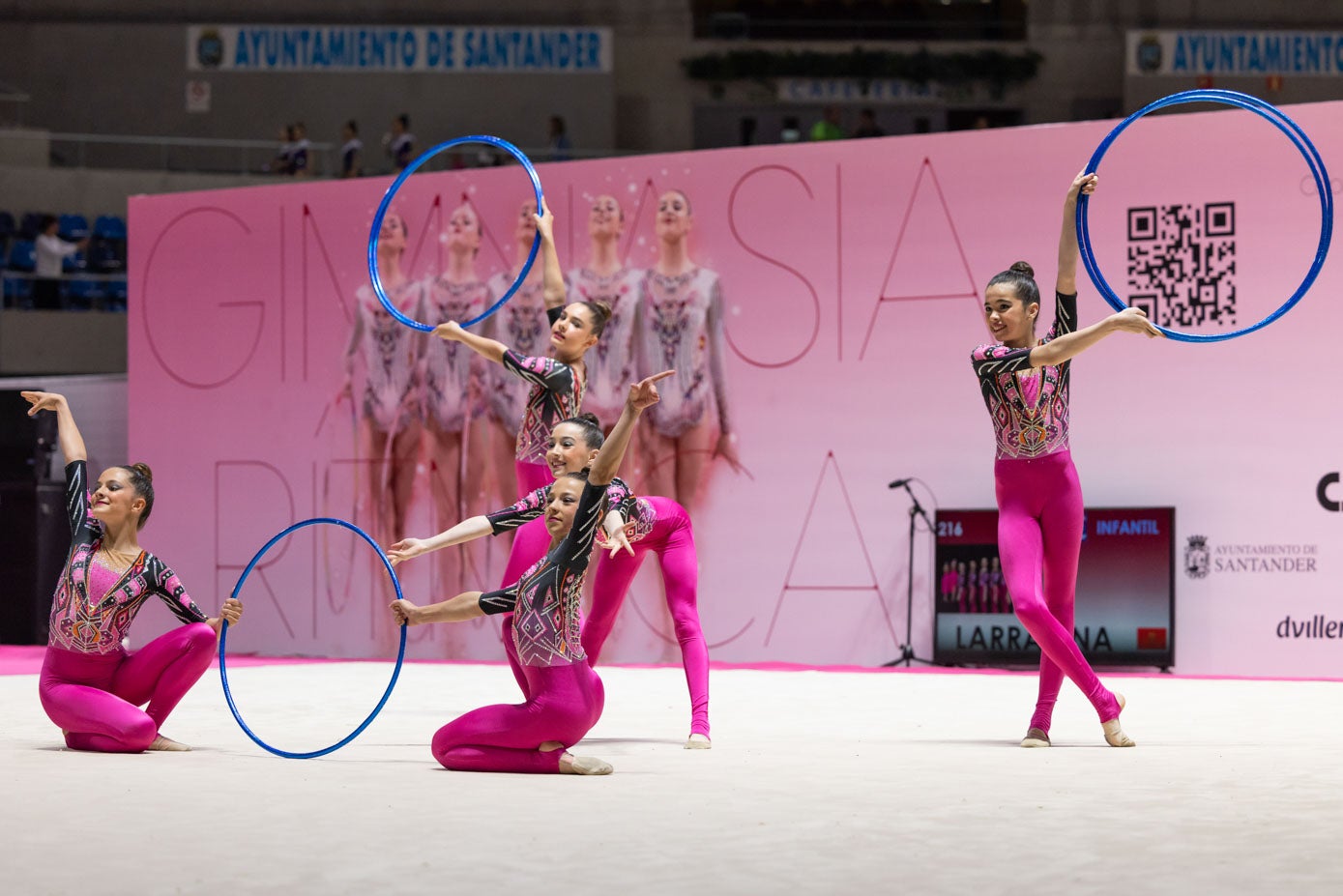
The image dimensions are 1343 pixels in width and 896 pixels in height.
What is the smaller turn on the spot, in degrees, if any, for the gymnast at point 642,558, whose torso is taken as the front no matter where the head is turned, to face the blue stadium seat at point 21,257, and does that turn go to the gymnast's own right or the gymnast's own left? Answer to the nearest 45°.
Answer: approximately 90° to the gymnast's own right

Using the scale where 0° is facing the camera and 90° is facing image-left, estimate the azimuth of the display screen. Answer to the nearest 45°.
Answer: approximately 0°

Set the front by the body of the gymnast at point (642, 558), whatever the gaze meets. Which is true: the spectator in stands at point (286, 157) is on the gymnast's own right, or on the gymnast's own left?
on the gymnast's own right
